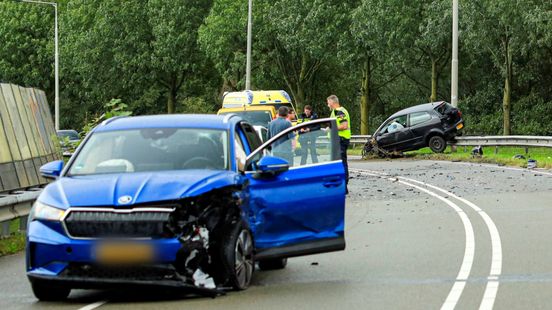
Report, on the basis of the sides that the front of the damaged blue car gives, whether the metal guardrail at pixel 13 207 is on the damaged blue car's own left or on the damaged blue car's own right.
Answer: on the damaged blue car's own right

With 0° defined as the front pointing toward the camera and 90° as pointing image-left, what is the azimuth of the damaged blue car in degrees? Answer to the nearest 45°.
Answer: approximately 45°

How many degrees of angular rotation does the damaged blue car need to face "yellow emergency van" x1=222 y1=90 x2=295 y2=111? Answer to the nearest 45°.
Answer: approximately 135° to its right

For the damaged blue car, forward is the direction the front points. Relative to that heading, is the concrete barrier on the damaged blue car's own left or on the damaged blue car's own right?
on the damaged blue car's own right

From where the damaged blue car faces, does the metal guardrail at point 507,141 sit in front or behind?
behind

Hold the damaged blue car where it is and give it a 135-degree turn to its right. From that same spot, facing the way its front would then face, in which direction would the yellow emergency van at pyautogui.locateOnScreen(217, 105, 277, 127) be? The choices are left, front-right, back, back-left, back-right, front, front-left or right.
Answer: front
